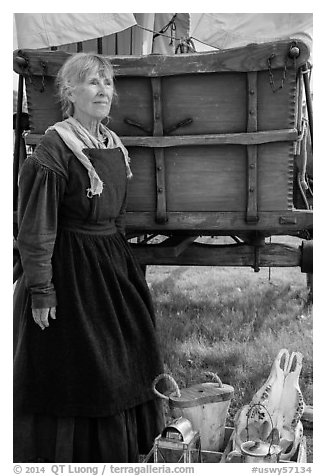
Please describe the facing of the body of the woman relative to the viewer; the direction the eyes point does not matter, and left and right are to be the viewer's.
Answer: facing the viewer and to the right of the viewer

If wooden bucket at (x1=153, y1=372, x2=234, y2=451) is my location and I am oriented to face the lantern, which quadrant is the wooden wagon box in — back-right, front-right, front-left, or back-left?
back-right
